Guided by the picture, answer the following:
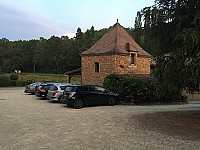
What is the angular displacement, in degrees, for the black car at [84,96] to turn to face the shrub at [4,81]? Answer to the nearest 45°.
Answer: approximately 90° to its left

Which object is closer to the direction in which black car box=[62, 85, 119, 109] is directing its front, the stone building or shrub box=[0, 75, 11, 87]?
the stone building

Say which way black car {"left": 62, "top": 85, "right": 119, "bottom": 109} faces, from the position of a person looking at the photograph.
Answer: facing away from the viewer and to the right of the viewer

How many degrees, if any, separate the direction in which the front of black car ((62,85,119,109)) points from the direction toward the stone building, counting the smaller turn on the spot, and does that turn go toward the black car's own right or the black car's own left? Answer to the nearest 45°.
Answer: approximately 45° to the black car's own left

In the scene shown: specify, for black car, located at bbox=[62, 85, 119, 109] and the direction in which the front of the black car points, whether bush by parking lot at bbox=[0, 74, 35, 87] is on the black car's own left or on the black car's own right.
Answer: on the black car's own left

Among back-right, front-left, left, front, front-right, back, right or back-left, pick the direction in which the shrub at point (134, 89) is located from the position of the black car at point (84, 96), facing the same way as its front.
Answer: front
